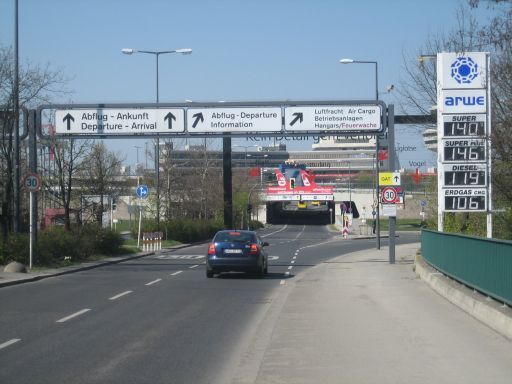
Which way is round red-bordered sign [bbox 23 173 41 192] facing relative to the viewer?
toward the camera

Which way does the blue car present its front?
away from the camera

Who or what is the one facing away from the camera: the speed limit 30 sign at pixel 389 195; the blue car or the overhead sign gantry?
the blue car

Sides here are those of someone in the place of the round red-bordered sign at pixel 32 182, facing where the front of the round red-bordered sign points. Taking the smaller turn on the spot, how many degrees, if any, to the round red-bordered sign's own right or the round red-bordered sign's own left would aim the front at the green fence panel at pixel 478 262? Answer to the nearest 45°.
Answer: approximately 45° to the round red-bordered sign's own left

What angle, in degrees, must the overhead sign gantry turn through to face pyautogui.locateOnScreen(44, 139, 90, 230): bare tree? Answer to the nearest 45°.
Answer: approximately 135° to its right

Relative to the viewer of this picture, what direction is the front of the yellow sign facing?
facing the viewer

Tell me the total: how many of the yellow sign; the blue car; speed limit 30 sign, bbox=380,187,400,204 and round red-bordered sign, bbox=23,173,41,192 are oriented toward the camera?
3

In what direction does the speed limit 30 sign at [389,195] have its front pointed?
toward the camera

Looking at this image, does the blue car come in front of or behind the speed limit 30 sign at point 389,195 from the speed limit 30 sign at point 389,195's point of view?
in front

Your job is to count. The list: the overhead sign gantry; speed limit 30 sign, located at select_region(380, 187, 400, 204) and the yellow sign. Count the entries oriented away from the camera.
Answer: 0

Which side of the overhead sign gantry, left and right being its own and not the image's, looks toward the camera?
front
